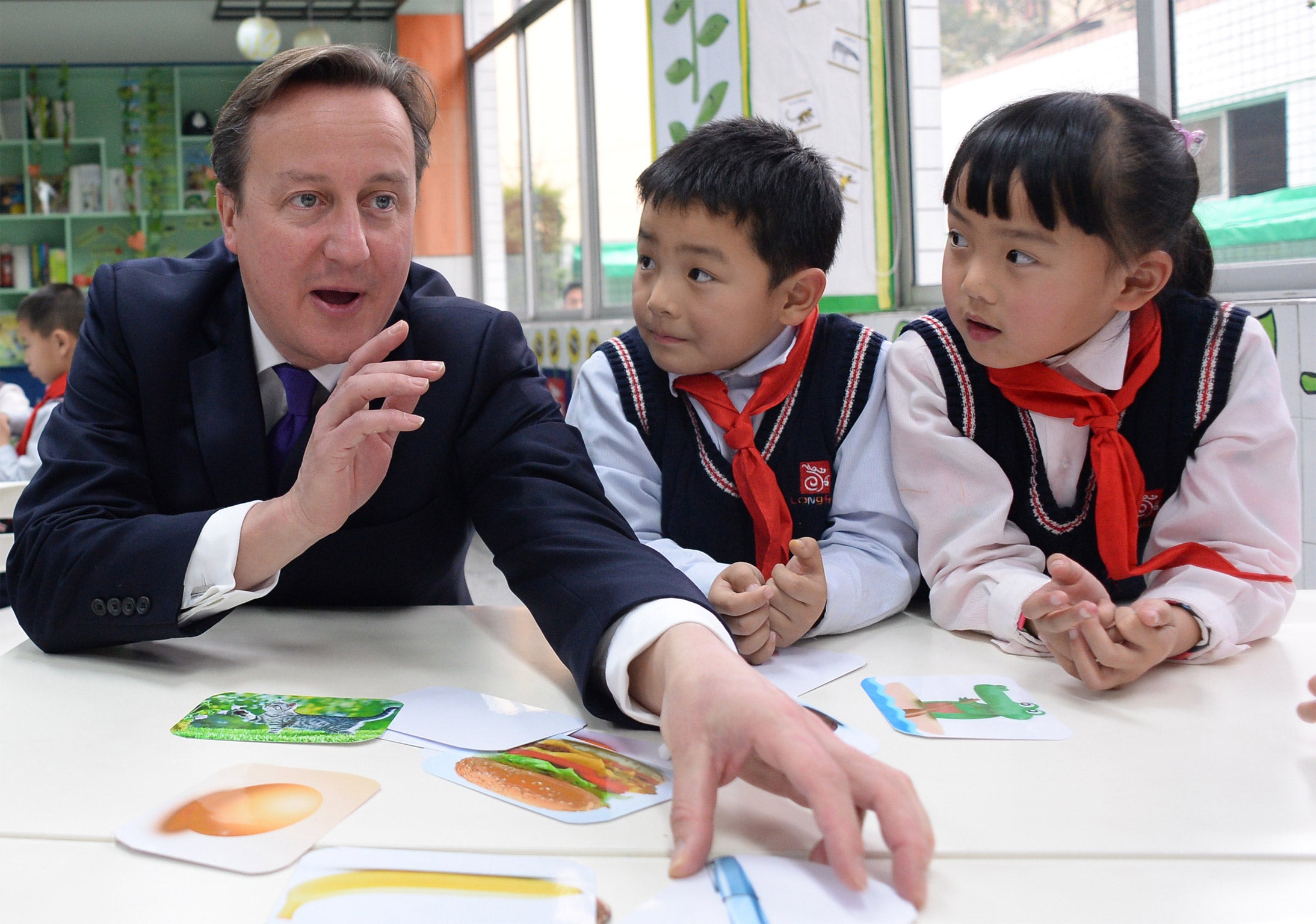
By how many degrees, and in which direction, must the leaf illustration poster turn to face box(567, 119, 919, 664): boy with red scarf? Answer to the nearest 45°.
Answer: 0° — it already faces them

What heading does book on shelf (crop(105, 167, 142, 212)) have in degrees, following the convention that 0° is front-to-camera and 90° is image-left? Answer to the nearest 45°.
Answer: approximately 0°

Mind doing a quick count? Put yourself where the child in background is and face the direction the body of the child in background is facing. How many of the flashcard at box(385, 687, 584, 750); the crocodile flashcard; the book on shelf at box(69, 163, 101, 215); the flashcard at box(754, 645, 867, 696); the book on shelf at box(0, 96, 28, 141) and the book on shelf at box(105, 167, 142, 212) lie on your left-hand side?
3

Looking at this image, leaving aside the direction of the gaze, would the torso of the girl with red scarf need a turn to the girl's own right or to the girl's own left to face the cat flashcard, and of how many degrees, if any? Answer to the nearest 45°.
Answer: approximately 45° to the girl's own right

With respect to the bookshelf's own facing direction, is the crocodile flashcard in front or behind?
in front

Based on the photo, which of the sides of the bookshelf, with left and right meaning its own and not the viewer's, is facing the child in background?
front
